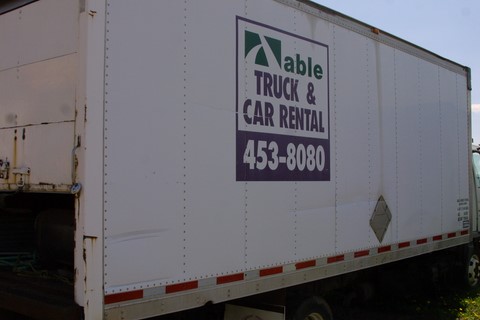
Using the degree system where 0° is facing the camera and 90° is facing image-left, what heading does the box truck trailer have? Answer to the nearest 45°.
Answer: approximately 225°
